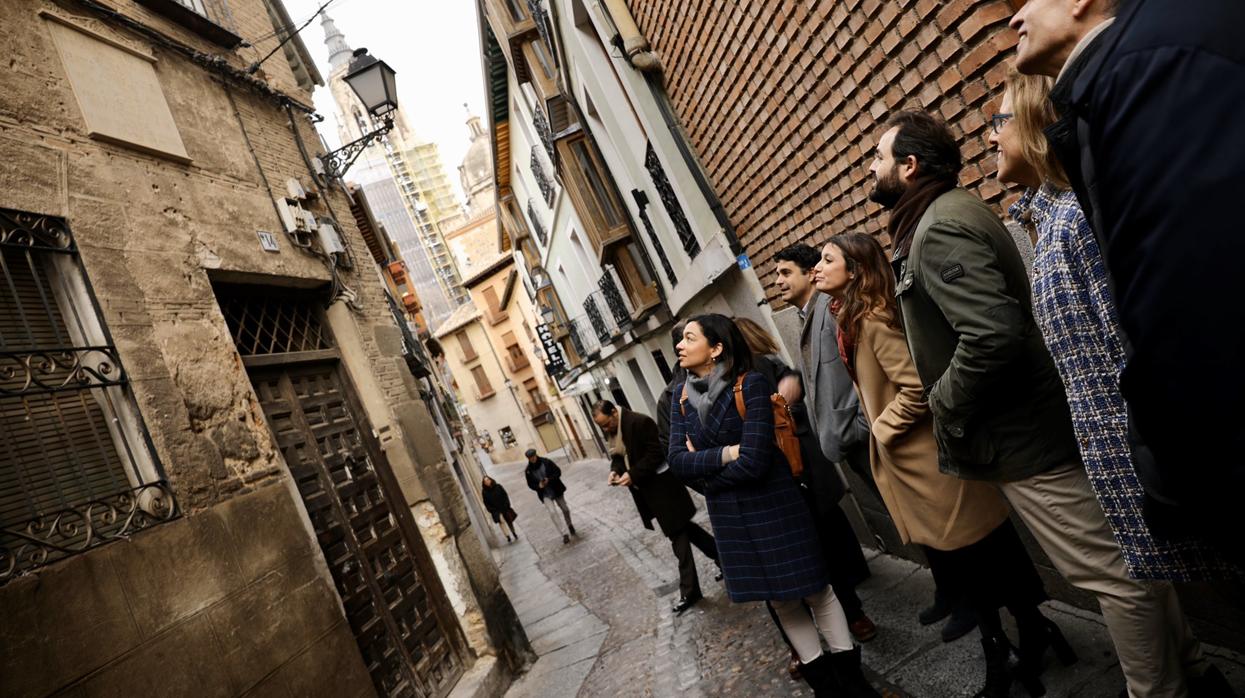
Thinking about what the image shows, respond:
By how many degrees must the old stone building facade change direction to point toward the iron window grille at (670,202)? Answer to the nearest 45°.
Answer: approximately 45° to its left

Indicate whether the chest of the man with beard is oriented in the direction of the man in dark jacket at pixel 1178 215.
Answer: no

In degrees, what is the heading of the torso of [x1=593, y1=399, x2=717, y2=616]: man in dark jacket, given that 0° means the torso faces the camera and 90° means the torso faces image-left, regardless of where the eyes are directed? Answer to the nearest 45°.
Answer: approximately 45°

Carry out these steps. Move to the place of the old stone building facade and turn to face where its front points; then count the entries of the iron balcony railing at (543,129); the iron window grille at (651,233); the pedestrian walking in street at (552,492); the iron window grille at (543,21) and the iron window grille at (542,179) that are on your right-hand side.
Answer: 0

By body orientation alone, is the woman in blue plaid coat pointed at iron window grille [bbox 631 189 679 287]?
no

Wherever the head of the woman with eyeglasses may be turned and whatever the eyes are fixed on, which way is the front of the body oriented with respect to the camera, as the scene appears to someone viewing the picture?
to the viewer's left

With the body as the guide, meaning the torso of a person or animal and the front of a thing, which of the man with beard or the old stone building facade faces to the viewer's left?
the man with beard

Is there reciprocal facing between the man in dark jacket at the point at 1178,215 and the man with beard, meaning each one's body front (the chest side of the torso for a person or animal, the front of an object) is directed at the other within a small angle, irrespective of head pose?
no

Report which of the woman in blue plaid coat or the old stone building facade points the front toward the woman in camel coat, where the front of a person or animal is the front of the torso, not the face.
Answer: the old stone building facade

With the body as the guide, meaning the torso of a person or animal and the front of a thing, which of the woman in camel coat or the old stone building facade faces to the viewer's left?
the woman in camel coat

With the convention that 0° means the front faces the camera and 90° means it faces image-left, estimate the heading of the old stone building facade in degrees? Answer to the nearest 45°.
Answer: approximately 315°

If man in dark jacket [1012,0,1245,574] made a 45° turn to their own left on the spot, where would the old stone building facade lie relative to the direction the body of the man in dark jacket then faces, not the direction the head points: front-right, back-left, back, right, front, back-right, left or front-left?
front-right

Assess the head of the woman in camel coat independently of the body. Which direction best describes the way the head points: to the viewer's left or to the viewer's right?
to the viewer's left

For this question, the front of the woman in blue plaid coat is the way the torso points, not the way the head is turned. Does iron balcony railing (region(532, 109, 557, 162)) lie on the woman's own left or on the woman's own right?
on the woman's own right

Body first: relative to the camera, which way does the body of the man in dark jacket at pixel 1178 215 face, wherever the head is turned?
to the viewer's left

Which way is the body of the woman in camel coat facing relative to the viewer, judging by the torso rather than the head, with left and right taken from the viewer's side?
facing to the left of the viewer

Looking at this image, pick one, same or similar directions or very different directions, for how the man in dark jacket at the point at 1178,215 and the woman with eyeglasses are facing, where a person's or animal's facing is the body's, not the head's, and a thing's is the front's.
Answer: same or similar directions

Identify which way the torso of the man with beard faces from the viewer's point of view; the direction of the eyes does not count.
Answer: to the viewer's left

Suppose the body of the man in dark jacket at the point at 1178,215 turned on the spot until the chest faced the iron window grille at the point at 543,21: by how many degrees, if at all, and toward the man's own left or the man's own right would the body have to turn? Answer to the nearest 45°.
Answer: approximately 45° to the man's own right
